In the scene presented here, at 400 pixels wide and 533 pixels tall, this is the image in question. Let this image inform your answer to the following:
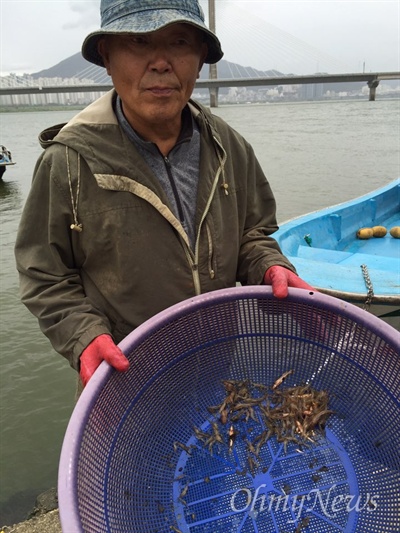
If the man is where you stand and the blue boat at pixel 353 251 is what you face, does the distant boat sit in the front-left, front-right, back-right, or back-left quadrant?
front-left

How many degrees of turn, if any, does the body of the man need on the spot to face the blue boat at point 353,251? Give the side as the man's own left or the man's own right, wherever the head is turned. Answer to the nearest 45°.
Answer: approximately 90° to the man's own left

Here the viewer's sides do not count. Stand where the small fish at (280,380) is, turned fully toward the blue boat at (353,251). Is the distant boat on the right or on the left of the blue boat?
left

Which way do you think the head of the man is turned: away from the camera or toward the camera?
toward the camera

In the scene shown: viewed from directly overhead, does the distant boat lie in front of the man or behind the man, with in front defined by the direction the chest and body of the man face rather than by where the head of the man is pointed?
behind
